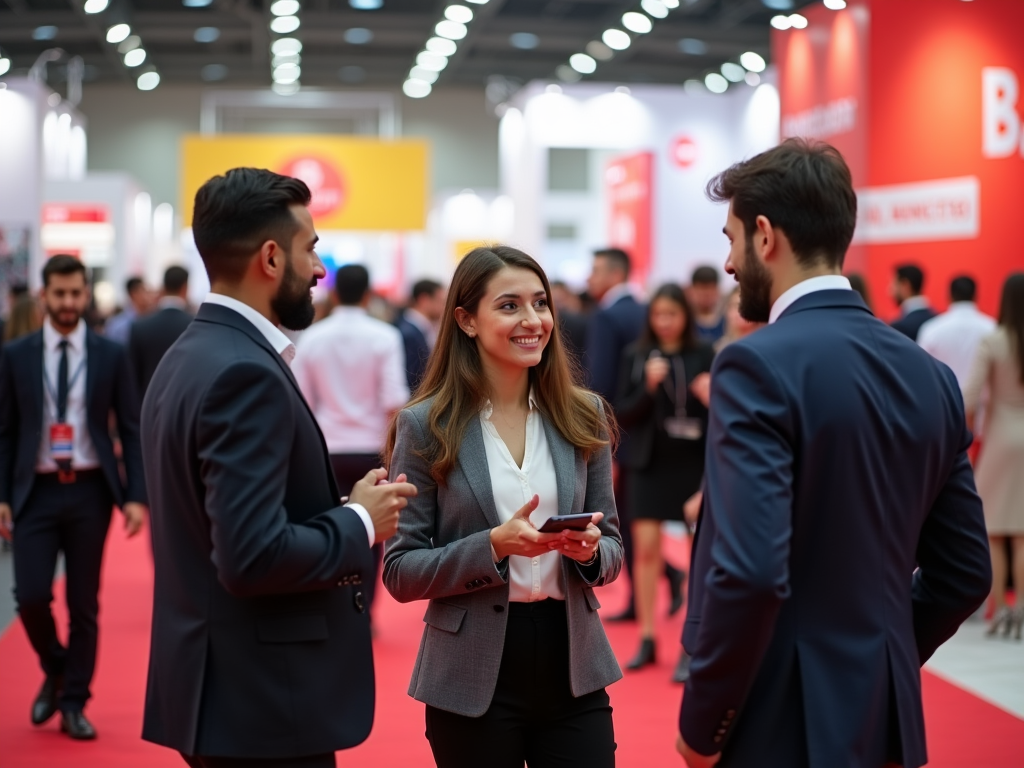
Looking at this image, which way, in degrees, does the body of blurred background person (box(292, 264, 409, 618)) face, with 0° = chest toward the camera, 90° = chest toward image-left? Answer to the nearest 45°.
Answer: approximately 180°

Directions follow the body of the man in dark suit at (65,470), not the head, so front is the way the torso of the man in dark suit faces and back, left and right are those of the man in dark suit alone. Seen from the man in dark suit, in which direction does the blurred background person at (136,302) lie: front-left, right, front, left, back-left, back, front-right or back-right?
back

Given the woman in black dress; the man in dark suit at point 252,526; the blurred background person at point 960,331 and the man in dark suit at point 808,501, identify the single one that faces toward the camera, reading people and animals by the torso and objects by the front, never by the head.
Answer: the woman in black dress

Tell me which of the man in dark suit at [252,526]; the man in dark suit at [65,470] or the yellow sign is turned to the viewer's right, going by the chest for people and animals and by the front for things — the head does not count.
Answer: the man in dark suit at [252,526]

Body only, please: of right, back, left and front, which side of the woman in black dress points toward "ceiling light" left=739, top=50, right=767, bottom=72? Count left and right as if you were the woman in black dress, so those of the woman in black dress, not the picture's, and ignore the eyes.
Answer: back

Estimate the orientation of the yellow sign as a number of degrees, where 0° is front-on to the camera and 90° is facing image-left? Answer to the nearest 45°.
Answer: approximately 0°

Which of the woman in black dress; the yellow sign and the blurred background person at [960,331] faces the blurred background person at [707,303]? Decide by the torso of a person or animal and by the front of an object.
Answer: the yellow sign

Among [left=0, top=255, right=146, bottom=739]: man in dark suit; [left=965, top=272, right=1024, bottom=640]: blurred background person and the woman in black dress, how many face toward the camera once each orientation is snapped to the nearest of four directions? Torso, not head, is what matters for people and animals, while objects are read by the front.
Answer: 2

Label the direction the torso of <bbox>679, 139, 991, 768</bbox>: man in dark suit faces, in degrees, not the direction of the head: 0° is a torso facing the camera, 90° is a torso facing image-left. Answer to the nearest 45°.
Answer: approximately 135°

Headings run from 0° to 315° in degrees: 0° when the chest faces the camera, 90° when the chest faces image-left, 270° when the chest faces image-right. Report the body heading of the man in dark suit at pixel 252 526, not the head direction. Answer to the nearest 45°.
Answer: approximately 270°

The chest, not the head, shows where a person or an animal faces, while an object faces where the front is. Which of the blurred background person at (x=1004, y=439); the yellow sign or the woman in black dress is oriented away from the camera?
the blurred background person

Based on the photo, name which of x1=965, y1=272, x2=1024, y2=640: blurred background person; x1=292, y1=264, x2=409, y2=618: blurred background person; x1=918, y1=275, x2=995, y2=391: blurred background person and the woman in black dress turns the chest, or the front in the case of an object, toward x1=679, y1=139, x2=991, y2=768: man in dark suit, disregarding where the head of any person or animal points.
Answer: the woman in black dress
